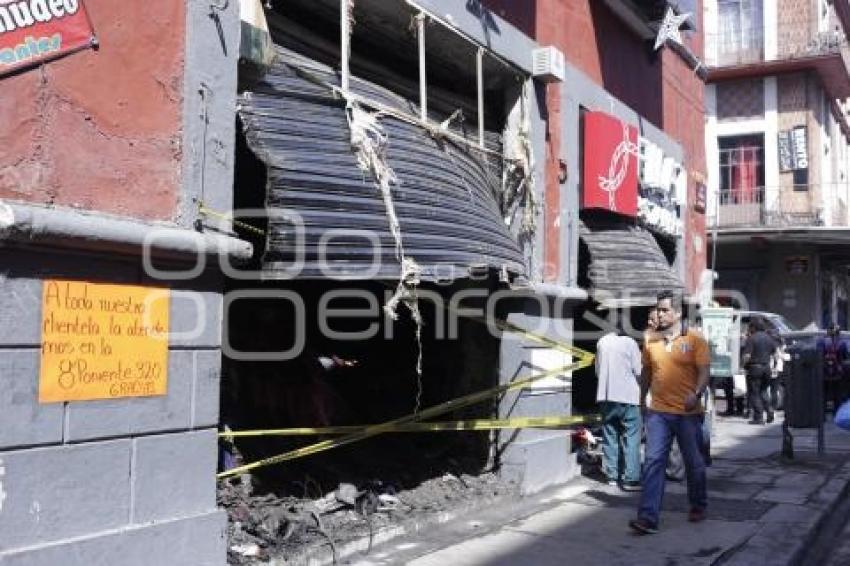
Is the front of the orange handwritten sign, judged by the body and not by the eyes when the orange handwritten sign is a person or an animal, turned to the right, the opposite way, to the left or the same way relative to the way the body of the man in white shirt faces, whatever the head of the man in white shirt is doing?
to the right

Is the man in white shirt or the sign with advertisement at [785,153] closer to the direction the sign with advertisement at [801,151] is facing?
the man in white shirt

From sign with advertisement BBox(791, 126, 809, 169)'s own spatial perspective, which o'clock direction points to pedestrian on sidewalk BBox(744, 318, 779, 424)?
The pedestrian on sidewalk is roughly at 12 o'clock from the sign with advertisement.

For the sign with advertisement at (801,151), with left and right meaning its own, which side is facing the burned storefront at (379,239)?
front

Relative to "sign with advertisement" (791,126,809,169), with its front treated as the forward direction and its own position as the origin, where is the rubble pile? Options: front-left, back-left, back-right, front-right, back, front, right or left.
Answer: front

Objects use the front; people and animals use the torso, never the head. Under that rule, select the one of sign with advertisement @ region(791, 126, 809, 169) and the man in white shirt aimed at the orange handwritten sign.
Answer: the sign with advertisement

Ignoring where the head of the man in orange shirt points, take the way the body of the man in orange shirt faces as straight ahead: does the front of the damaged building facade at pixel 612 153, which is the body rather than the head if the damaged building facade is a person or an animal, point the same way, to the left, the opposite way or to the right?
to the left

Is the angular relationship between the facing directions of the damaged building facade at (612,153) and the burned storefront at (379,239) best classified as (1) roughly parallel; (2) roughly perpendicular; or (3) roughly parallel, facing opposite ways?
roughly parallel

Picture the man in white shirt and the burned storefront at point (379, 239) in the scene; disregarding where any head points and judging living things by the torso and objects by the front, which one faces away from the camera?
the man in white shirt

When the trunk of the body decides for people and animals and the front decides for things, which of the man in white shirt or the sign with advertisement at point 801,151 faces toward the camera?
the sign with advertisement

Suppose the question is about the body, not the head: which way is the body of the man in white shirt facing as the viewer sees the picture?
away from the camera

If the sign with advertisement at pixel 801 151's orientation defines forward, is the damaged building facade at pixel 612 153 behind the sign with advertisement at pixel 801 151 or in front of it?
in front

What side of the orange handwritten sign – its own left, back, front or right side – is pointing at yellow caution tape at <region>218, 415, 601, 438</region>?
left

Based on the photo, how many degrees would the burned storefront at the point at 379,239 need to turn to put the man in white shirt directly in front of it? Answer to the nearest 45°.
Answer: approximately 90° to its left

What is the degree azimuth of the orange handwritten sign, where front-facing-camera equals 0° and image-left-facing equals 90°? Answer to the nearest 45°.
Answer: approximately 315°
